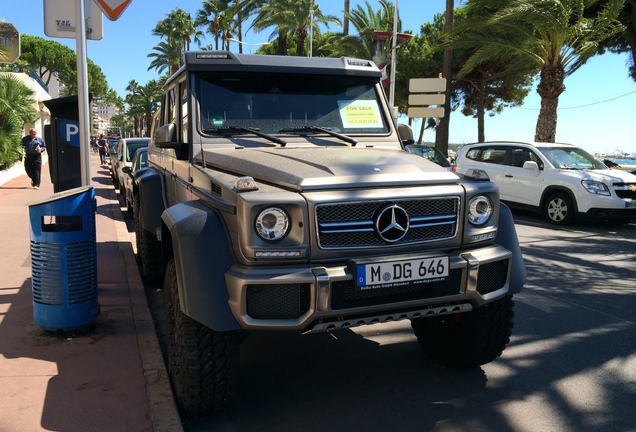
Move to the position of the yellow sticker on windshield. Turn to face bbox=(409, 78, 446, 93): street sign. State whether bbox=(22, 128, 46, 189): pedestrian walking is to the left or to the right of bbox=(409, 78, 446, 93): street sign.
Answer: left

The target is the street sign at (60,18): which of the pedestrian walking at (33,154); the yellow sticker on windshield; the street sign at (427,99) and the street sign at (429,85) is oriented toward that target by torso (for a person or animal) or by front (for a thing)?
the pedestrian walking

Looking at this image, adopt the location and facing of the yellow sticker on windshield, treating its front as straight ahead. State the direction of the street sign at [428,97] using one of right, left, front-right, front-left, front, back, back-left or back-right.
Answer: back

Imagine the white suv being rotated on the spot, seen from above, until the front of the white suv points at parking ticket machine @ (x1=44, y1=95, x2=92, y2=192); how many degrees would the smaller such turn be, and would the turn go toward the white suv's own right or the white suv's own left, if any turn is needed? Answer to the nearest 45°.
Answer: approximately 90° to the white suv's own right
